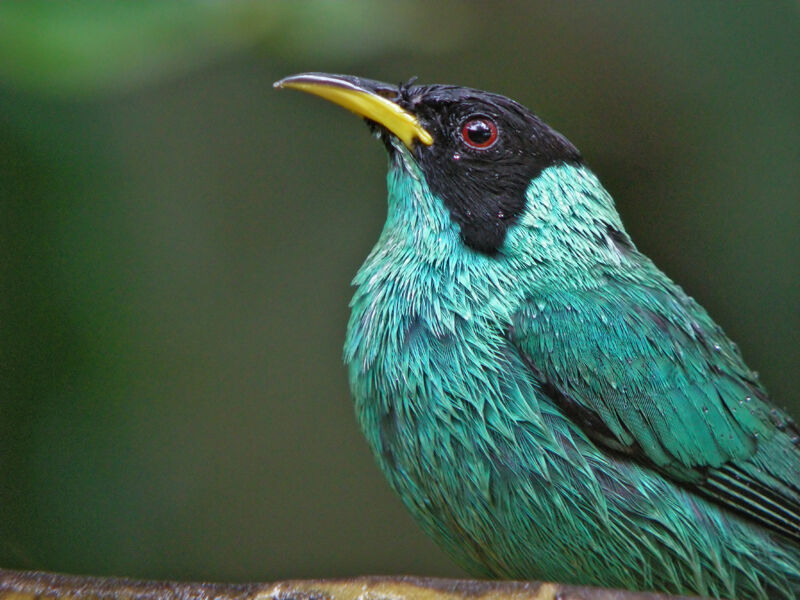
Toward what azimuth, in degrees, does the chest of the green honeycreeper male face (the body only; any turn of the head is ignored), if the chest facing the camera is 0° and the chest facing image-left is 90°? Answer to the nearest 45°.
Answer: approximately 90°
